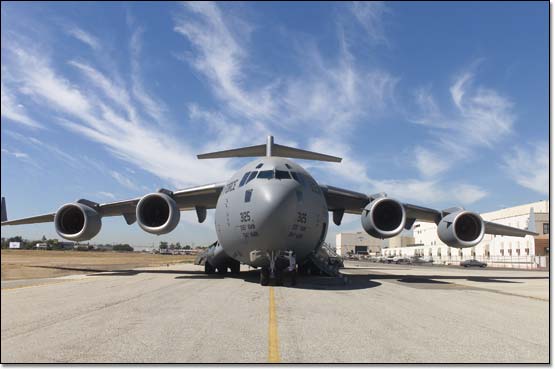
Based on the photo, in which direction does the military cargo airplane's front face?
toward the camera
